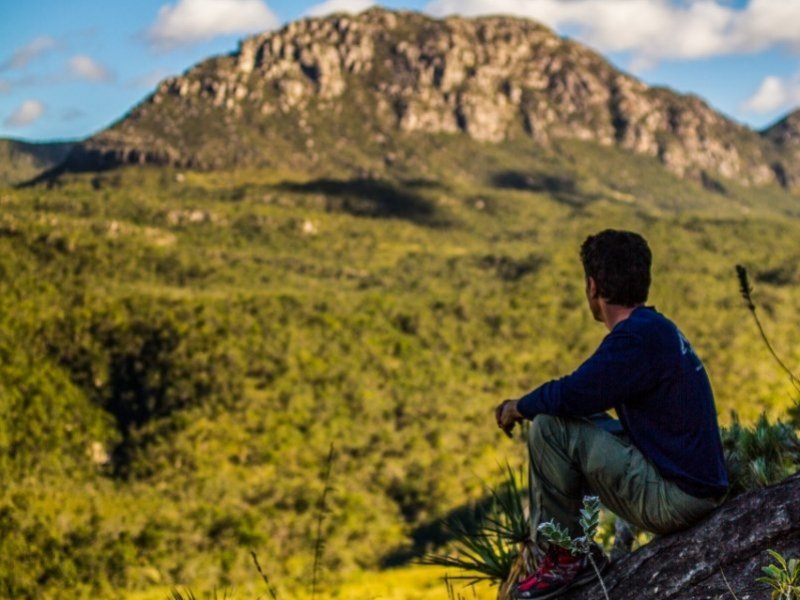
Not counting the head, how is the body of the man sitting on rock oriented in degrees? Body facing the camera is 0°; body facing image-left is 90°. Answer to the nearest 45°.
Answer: approximately 135°

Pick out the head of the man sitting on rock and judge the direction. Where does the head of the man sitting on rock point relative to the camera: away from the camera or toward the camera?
away from the camera

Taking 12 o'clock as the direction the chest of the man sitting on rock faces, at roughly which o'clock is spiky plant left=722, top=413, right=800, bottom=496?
The spiky plant is roughly at 3 o'clock from the man sitting on rock.
